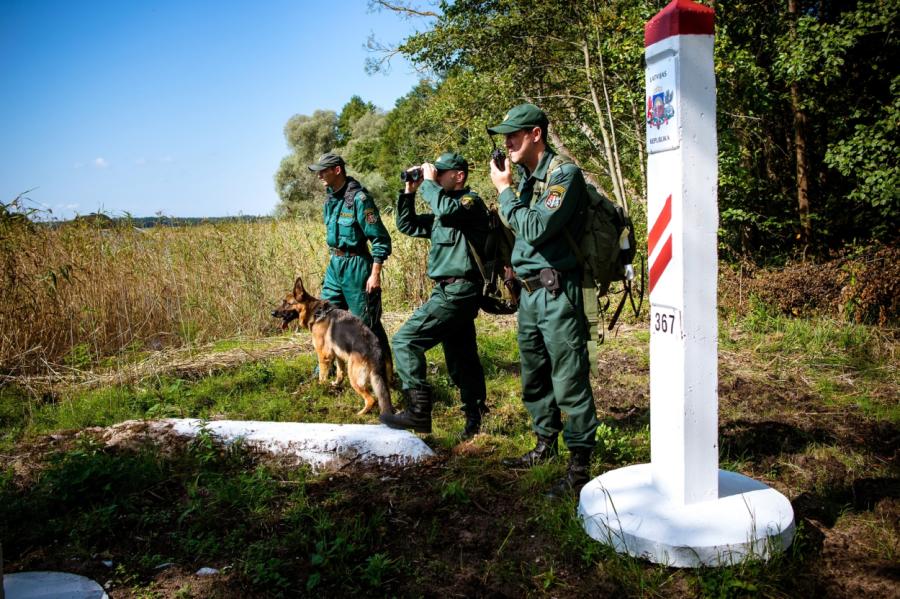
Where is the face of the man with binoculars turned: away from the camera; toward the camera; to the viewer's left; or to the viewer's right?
to the viewer's left

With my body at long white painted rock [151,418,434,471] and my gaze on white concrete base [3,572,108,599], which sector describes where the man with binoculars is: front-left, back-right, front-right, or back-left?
back-left

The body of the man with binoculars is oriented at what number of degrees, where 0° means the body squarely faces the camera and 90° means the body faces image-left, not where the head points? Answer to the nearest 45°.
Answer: approximately 90°

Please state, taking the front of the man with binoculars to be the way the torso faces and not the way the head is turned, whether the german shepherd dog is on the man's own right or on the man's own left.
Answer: on the man's own right

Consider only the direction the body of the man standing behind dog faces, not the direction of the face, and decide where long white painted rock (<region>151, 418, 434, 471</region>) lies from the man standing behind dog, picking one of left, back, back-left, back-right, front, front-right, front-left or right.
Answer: front-left

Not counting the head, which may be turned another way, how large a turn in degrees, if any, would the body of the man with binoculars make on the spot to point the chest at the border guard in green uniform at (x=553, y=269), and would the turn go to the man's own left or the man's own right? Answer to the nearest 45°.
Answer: approximately 135° to the man's own left

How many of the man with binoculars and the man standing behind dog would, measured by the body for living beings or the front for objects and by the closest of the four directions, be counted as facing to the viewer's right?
0

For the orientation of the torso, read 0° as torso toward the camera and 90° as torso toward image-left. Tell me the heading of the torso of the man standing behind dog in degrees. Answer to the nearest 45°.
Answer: approximately 45°

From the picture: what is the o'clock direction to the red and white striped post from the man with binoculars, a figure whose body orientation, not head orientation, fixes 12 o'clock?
The red and white striped post is roughly at 8 o'clock from the man with binoculars.

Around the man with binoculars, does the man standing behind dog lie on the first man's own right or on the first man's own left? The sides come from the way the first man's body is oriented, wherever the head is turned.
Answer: on the first man's own right

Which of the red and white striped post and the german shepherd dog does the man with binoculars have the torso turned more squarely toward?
the german shepherd dog

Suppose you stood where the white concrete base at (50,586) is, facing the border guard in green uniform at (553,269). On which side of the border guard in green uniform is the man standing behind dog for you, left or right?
left
